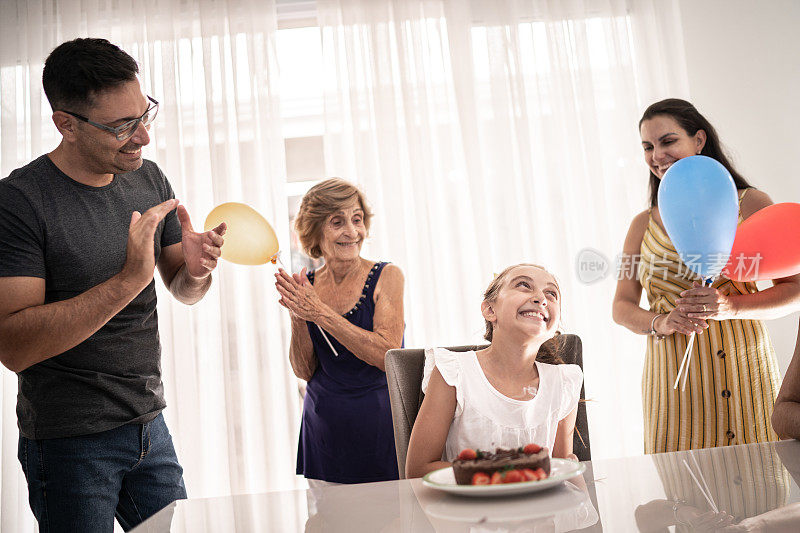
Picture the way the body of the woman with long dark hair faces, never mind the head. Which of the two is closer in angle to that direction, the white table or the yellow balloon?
the white table

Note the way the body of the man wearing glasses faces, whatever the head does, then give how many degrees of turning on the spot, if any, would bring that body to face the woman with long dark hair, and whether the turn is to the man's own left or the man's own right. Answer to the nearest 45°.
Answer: approximately 45° to the man's own left

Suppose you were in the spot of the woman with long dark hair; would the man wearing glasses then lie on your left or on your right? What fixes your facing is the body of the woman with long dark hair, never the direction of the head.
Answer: on your right

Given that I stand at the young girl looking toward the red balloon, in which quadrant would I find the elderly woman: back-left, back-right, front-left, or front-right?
back-left

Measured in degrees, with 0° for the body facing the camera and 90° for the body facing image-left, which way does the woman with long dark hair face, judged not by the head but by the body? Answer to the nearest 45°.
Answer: approximately 0°

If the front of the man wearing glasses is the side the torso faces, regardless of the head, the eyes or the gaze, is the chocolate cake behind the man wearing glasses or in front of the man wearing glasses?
in front

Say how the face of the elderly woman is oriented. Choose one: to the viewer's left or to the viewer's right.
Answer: to the viewer's right

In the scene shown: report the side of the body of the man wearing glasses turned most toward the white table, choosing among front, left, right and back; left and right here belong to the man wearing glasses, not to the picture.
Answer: front

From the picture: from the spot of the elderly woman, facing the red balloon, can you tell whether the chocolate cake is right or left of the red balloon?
right

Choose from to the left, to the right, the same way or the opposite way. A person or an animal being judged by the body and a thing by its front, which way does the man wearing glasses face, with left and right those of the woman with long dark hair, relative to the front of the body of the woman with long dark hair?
to the left

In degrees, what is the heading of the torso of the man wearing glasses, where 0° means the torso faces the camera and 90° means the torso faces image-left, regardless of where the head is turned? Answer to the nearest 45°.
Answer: approximately 315°

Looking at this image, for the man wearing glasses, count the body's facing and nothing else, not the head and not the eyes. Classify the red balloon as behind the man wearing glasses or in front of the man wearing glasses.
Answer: in front

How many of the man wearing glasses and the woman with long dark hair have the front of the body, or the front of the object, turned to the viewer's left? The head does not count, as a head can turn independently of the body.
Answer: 0
